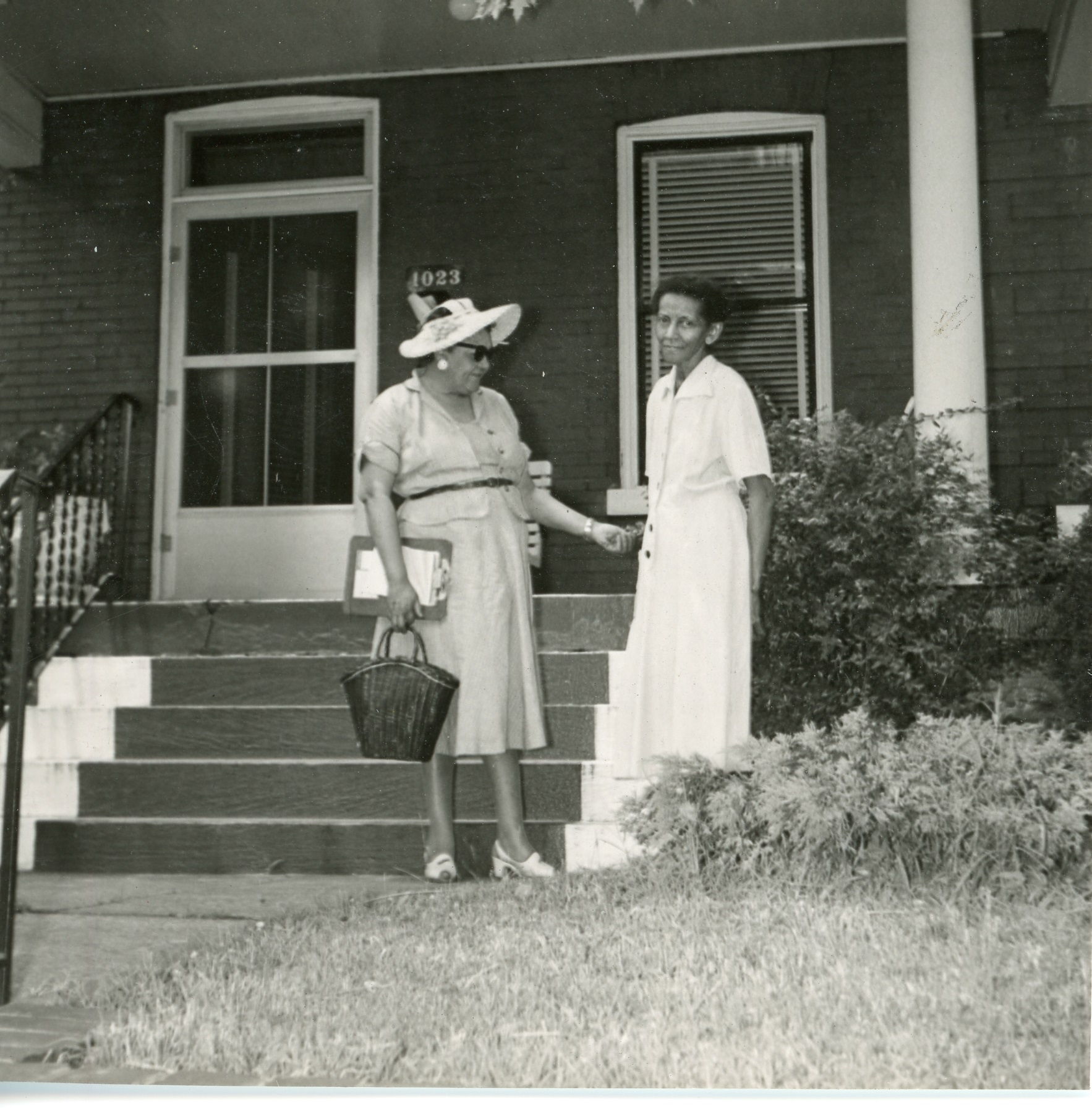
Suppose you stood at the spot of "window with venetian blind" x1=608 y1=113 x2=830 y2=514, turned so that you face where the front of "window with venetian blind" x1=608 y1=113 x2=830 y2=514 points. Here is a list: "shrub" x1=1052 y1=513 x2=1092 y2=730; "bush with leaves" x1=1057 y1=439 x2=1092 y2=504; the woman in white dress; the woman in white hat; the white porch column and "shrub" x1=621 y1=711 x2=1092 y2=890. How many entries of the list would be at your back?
0

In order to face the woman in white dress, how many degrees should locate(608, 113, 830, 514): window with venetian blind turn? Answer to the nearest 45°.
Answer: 0° — it already faces them

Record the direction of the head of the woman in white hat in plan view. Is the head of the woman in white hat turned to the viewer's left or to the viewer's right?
to the viewer's right

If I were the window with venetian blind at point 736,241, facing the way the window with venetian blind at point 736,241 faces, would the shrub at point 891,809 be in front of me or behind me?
in front

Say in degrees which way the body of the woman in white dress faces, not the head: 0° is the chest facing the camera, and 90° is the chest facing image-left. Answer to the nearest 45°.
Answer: approximately 45°

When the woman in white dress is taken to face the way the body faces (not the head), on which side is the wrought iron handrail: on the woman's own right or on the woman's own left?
on the woman's own right

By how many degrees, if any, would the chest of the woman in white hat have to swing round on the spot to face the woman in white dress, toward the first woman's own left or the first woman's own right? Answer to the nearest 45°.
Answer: approximately 45° to the first woman's own left

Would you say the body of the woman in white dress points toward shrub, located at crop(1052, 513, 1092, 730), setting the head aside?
no

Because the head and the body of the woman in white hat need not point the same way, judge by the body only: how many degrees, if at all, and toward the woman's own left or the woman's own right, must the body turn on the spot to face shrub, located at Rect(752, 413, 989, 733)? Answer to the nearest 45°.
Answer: approximately 45° to the woman's own left

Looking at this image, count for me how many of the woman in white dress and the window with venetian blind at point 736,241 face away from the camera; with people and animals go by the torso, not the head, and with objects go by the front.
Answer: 0

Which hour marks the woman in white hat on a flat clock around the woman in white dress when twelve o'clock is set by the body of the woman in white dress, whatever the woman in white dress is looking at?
The woman in white hat is roughly at 2 o'clock from the woman in white dress.

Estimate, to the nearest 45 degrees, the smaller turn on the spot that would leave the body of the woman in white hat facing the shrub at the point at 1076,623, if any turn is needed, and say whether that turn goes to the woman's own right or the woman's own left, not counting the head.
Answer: approximately 45° to the woman's own left

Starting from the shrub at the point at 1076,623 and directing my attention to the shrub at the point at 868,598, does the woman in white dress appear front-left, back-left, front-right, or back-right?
front-left

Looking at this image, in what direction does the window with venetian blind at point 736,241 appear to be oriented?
toward the camera
